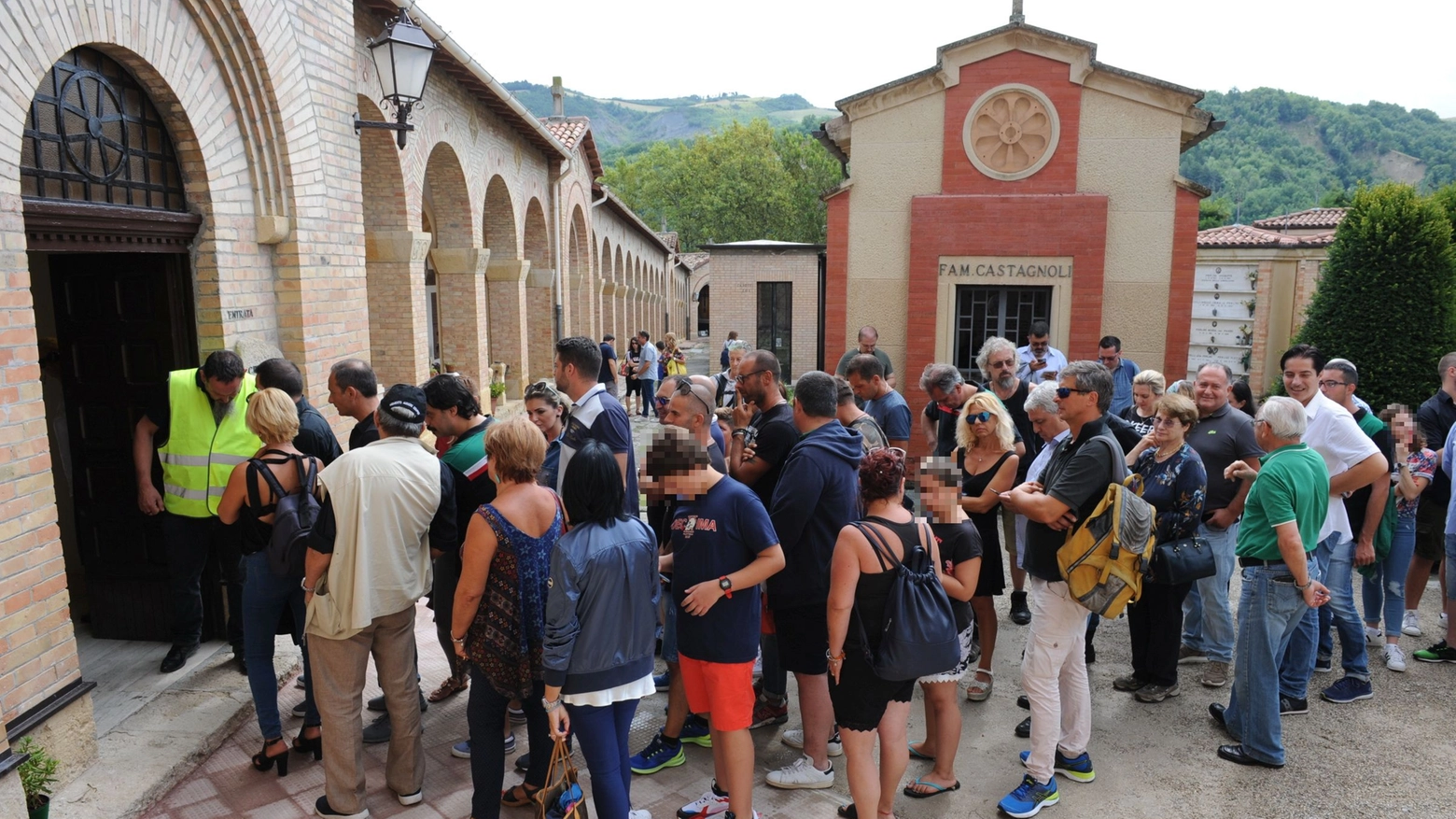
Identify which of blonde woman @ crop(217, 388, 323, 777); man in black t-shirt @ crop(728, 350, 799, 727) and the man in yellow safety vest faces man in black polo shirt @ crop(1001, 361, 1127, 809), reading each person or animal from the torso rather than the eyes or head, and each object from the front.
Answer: the man in yellow safety vest

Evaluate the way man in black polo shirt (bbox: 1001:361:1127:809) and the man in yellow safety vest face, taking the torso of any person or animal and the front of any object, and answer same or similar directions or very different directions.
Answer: very different directions

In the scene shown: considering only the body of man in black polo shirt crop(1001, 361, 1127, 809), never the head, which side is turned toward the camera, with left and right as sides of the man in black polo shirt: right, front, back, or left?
left

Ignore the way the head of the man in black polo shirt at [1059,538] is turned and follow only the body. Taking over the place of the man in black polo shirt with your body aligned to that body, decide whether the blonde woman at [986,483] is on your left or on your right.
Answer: on your right

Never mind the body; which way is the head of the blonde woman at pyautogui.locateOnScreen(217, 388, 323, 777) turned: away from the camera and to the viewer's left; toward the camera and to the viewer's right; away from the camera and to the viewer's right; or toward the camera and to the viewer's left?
away from the camera and to the viewer's left

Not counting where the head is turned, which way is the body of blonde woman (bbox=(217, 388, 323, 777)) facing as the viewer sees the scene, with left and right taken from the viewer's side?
facing away from the viewer and to the left of the viewer

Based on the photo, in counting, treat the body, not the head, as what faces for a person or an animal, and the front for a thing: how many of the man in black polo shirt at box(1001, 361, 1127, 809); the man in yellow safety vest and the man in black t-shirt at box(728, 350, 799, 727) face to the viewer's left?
2

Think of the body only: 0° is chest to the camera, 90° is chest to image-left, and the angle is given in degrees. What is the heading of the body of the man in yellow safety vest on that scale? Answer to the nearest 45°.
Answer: approximately 315°
